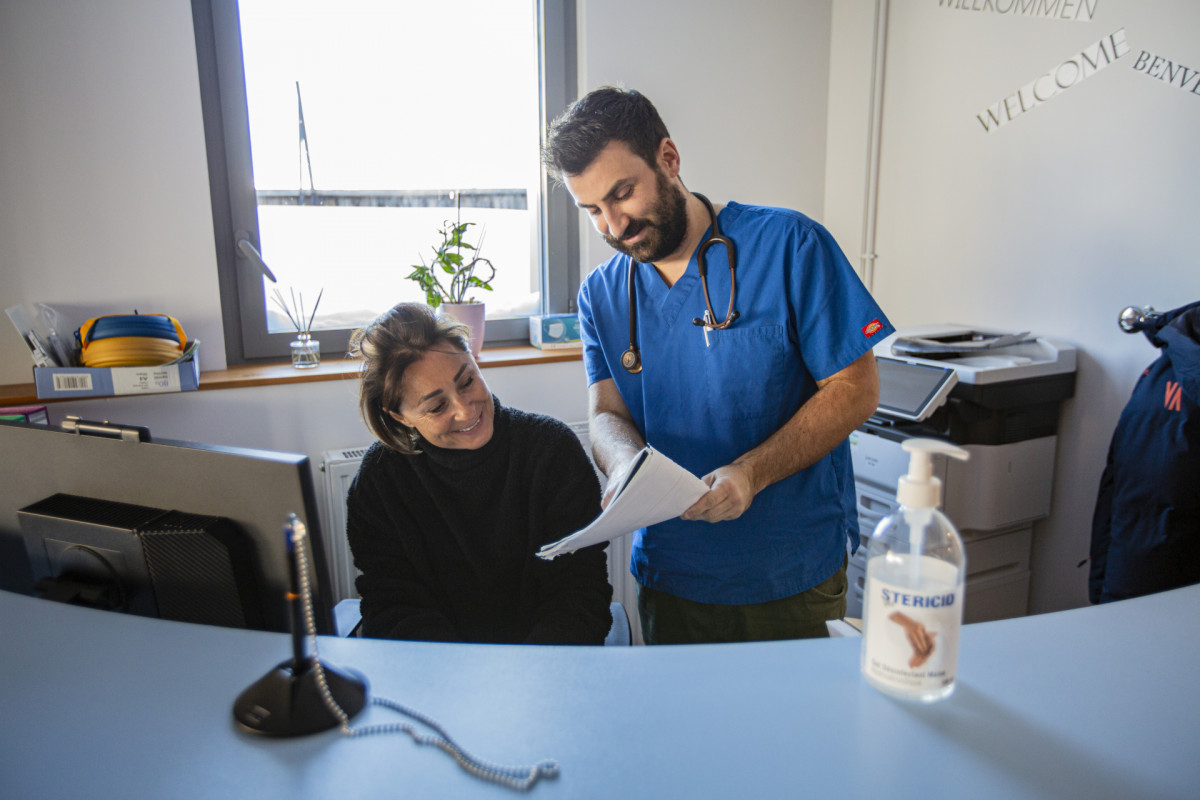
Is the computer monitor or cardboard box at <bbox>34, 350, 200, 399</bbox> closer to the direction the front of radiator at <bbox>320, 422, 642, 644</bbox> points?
the computer monitor

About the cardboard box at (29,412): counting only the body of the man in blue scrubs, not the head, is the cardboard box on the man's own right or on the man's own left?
on the man's own right

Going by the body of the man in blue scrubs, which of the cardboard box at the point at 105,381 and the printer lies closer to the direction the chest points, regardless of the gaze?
the cardboard box

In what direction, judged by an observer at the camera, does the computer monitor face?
facing away from the viewer and to the right of the viewer

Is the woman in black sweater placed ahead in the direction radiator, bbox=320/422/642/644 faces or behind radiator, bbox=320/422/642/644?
ahead

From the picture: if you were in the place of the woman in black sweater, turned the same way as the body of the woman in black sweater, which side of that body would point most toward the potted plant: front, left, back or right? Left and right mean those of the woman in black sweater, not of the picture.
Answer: back

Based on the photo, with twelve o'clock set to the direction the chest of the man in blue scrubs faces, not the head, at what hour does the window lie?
The window is roughly at 3 o'clock from the man in blue scrubs.

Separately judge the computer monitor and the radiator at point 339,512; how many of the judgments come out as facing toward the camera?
1

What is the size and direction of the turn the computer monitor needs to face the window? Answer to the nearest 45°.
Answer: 0° — it already faces it

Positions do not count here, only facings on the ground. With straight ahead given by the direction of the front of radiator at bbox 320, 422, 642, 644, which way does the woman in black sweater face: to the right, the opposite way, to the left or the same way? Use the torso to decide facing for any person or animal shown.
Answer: the same way

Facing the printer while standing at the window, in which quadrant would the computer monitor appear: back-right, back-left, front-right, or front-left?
front-right

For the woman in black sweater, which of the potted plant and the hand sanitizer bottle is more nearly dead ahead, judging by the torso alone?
the hand sanitizer bottle

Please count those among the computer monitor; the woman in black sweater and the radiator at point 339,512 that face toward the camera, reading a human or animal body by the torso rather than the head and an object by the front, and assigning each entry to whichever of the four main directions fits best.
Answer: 2

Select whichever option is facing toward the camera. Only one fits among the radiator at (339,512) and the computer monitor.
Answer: the radiator

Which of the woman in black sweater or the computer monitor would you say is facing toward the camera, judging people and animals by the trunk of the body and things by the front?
the woman in black sweater

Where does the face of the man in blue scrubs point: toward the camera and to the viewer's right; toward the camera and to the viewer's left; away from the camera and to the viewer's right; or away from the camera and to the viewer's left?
toward the camera and to the viewer's left

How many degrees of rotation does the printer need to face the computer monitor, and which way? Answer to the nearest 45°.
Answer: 0° — it already faces it

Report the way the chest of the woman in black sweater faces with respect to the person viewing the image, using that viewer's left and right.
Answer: facing the viewer

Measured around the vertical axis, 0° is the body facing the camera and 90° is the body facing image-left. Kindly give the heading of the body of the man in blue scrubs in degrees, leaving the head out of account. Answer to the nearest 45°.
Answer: approximately 45°

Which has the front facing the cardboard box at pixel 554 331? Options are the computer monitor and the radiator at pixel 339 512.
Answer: the computer monitor

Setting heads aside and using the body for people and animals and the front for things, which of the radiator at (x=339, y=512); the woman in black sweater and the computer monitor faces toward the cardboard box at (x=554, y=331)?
the computer monitor

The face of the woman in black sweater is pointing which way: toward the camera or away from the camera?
toward the camera
